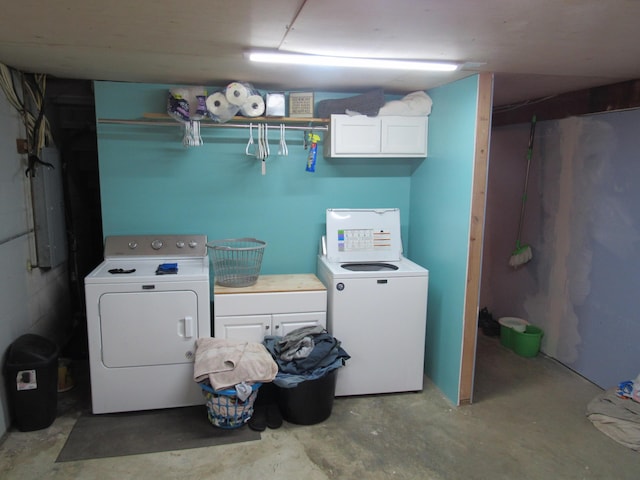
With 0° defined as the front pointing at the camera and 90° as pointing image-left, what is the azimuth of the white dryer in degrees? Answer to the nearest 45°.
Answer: approximately 0°

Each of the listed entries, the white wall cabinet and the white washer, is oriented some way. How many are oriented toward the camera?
2

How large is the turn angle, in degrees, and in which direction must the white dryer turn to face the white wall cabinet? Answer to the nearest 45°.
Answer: approximately 90° to its left

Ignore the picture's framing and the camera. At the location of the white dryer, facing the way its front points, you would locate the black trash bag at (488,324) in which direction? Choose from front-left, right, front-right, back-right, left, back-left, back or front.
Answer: left

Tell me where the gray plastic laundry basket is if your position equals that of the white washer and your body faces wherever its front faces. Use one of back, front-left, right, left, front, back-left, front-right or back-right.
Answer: right

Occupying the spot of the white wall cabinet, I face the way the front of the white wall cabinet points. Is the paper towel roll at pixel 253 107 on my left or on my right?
on my right

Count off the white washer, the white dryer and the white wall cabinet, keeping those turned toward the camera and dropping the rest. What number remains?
3

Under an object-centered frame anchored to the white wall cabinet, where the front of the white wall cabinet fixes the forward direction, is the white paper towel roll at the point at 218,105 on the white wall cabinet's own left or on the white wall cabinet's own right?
on the white wall cabinet's own right
